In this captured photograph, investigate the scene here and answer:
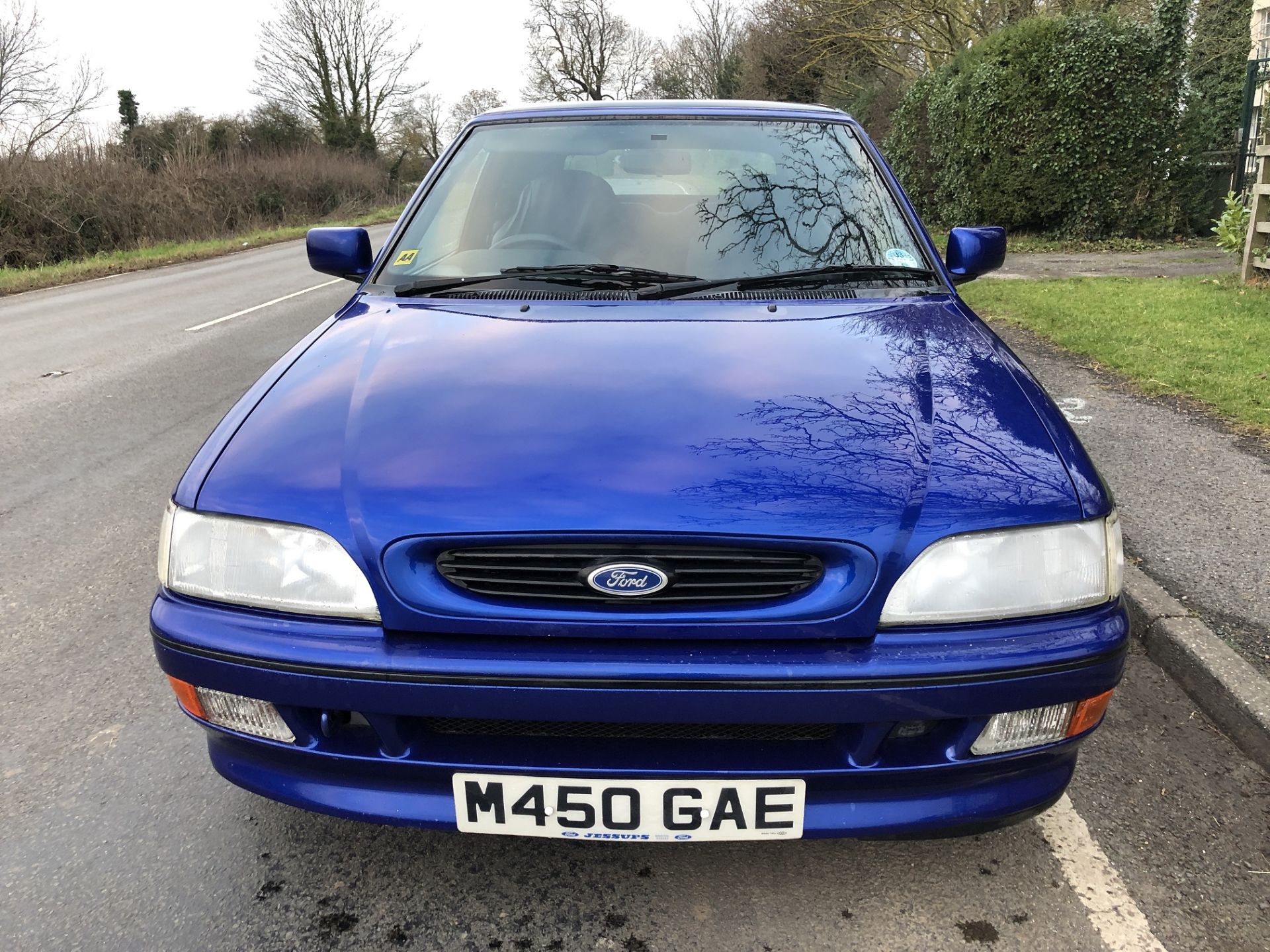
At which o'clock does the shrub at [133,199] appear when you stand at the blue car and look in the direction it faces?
The shrub is roughly at 5 o'clock from the blue car.

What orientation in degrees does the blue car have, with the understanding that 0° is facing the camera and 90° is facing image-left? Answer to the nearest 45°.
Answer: approximately 0°

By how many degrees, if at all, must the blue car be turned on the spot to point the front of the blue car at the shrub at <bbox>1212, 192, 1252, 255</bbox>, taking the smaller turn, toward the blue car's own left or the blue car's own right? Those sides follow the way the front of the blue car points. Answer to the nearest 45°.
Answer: approximately 135° to the blue car's own left

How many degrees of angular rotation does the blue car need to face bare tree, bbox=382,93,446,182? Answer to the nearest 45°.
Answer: approximately 180°

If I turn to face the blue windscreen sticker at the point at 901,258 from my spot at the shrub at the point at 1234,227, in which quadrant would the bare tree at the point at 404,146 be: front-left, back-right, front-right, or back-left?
back-right

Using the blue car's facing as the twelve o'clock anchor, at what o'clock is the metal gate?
The metal gate is roughly at 7 o'clock from the blue car.

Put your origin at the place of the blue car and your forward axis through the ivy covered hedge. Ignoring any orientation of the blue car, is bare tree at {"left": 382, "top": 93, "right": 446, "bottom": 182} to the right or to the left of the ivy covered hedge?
left

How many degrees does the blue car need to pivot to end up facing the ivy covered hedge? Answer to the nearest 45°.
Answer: approximately 135° to its left
